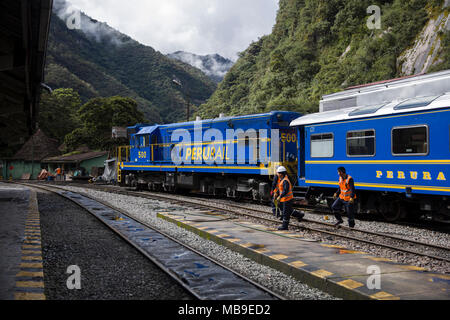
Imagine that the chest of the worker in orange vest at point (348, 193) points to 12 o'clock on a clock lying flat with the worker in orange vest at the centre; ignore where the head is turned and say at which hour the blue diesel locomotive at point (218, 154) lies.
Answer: The blue diesel locomotive is roughly at 3 o'clock from the worker in orange vest.

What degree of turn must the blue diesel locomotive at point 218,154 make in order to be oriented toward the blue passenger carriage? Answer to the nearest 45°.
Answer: approximately 180°

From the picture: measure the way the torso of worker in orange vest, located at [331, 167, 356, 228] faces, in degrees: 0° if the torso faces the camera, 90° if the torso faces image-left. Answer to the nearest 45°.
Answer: approximately 45°

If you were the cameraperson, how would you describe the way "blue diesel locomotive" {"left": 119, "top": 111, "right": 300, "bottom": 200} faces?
facing away from the viewer and to the left of the viewer

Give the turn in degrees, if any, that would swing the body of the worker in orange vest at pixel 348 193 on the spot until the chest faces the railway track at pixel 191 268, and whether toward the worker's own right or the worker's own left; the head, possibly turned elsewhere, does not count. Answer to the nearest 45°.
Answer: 0° — they already face it

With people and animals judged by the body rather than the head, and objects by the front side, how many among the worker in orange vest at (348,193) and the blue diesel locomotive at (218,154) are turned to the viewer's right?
0
